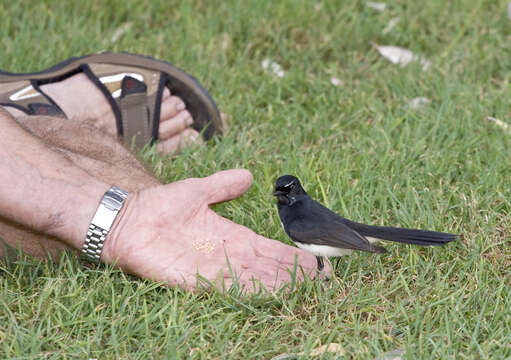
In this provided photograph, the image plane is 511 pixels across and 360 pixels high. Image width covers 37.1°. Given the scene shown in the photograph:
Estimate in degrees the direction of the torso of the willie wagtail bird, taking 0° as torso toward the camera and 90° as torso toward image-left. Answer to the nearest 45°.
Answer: approximately 90°

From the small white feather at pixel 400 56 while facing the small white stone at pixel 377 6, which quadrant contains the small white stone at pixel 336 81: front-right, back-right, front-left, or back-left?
back-left

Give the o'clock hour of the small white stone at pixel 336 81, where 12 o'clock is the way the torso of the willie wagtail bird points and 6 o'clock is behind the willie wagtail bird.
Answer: The small white stone is roughly at 3 o'clock from the willie wagtail bird.

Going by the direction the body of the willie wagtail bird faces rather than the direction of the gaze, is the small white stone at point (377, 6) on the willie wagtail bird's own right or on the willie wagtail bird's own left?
on the willie wagtail bird's own right

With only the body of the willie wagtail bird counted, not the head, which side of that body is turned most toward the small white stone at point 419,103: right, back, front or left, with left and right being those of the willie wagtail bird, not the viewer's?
right
